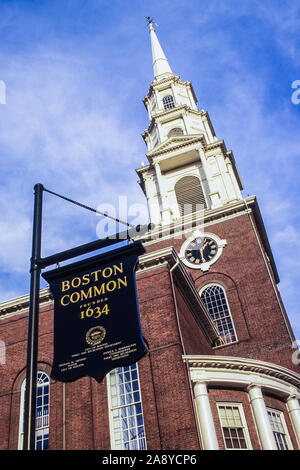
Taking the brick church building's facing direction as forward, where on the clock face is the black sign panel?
The black sign panel is roughly at 2 o'clock from the brick church building.
